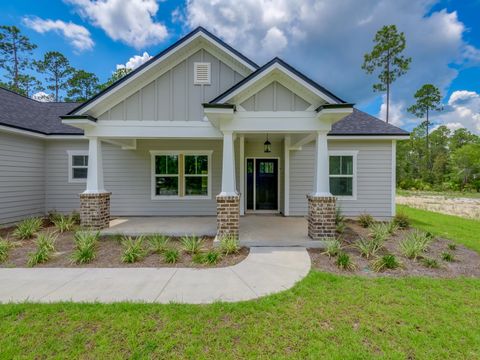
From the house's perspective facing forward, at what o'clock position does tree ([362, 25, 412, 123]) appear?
The tree is roughly at 8 o'clock from the house.

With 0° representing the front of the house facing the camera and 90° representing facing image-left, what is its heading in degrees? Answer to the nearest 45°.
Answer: approximately 0°

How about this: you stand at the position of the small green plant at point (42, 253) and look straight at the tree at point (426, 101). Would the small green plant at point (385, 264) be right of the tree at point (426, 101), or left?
right

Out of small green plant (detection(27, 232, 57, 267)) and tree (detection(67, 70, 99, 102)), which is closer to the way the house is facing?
the small green plant

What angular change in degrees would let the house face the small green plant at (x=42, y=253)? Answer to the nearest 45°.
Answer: approximately 45° to its right

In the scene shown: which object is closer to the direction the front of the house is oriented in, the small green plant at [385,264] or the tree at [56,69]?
the small green plant

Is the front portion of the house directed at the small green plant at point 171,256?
yes

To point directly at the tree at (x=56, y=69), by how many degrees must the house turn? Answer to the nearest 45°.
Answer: approximately 135° to its right

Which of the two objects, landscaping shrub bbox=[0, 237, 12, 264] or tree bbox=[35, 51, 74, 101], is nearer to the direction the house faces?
the landscaping shrub

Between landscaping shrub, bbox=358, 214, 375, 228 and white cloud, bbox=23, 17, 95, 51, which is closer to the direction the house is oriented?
the landscaping shrub

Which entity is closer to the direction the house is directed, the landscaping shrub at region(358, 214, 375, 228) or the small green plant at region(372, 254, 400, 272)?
the small green plant

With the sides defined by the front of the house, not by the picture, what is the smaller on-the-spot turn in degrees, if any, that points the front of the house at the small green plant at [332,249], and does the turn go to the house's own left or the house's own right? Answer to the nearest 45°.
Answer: approximately 45° to the house's own left

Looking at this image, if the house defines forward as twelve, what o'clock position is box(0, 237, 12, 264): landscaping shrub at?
The landscaping shrub is roughly at 2 o'clock from the house.
